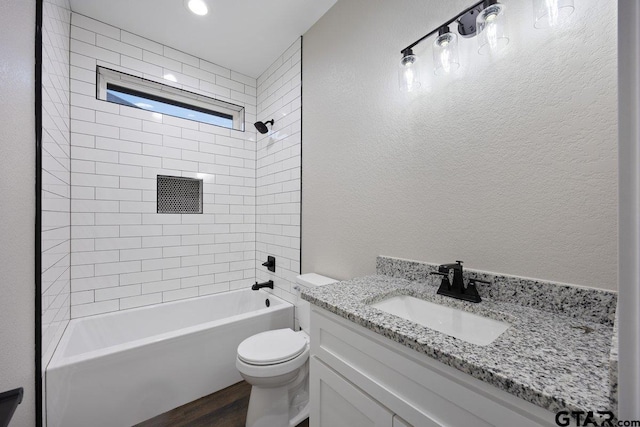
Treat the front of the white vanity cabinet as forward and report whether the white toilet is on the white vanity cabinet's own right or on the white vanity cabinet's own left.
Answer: on the white vanity cabinet's own right

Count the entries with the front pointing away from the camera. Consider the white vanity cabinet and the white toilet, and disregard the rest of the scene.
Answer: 0

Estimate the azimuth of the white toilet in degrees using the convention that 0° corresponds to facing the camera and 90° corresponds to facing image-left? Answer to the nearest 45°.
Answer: approximately 45°

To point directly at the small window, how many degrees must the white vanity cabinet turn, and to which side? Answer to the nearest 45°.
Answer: approximately 45° to its right

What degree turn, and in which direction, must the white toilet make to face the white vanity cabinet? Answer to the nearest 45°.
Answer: approximately 90° to its left
